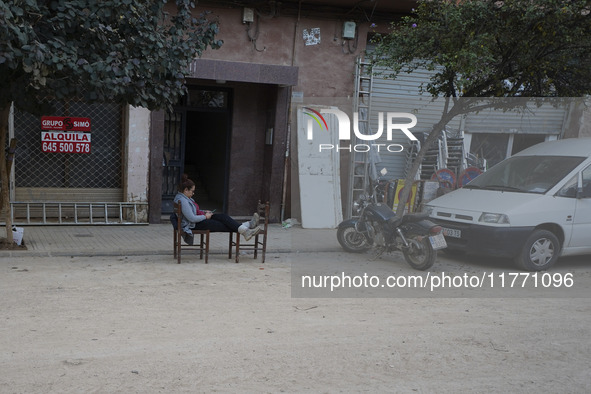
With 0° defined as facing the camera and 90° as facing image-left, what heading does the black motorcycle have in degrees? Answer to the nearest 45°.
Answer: approximately 135°

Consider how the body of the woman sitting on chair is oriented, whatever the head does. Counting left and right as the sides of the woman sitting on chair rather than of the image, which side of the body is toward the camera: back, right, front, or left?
right

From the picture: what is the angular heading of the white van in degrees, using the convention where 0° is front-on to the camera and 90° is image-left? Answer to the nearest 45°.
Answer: approximately 45°

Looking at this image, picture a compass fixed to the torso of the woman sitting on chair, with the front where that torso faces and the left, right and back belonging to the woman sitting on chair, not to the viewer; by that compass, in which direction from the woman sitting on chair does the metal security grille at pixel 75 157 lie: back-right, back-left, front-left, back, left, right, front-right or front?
back-left

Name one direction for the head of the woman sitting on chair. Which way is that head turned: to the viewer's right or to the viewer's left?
to the viewer's right

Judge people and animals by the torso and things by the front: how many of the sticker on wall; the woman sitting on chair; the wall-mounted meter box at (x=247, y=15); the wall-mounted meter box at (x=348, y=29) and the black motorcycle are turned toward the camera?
3
